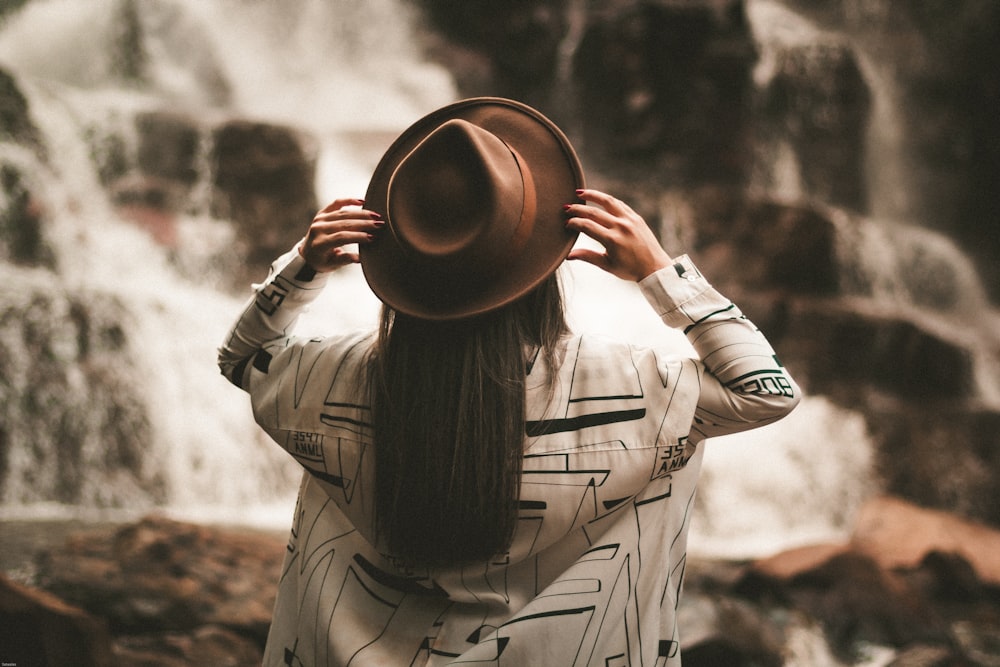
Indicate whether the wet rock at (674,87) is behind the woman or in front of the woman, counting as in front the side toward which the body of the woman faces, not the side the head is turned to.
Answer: in front

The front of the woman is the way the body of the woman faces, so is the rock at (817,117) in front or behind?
in front

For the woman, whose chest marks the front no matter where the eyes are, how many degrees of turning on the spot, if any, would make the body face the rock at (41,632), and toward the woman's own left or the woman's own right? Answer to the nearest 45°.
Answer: approximately 45° to the woman's own left

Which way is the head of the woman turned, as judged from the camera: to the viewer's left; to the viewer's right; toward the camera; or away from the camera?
away from the camera

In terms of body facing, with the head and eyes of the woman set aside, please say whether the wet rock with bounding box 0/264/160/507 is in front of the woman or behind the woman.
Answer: in front

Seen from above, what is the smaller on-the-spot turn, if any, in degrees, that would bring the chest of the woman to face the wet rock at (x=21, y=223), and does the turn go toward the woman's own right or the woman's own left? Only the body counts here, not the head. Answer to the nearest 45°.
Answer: approximately 45° to the woman's own left

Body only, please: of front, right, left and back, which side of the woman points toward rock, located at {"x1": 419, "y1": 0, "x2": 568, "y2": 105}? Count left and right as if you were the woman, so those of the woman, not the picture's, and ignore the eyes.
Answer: front

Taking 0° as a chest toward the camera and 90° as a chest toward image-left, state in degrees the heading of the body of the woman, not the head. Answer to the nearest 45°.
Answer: approximately 180°
